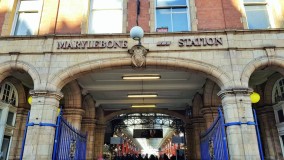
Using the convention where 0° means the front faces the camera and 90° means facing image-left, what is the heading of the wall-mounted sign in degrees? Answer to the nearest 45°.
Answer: approximately 0°

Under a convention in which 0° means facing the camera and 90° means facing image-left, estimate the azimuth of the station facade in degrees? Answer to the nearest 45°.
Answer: approximately 0°

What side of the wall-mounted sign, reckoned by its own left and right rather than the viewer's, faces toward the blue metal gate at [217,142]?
left
